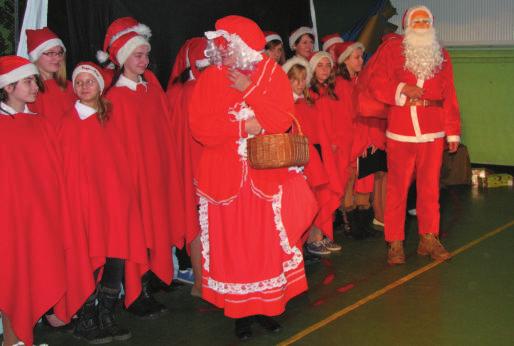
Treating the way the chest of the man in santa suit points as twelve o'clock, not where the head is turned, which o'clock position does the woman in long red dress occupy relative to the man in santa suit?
The woman in long red dress is roughly at 1 o'clock from the man in santa suit.

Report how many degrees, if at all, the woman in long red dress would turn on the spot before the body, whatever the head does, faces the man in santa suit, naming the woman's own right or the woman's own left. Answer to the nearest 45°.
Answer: approximately 135° to the woman's own left

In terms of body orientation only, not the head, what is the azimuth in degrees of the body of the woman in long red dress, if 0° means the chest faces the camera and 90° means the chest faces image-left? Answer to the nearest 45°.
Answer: approximately 0°

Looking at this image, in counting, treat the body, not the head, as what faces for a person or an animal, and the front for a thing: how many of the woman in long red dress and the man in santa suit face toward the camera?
2

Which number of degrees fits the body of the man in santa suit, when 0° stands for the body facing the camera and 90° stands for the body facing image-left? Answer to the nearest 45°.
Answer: approximately 0°

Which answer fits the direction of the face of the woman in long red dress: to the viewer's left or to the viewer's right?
to the viewer's left
